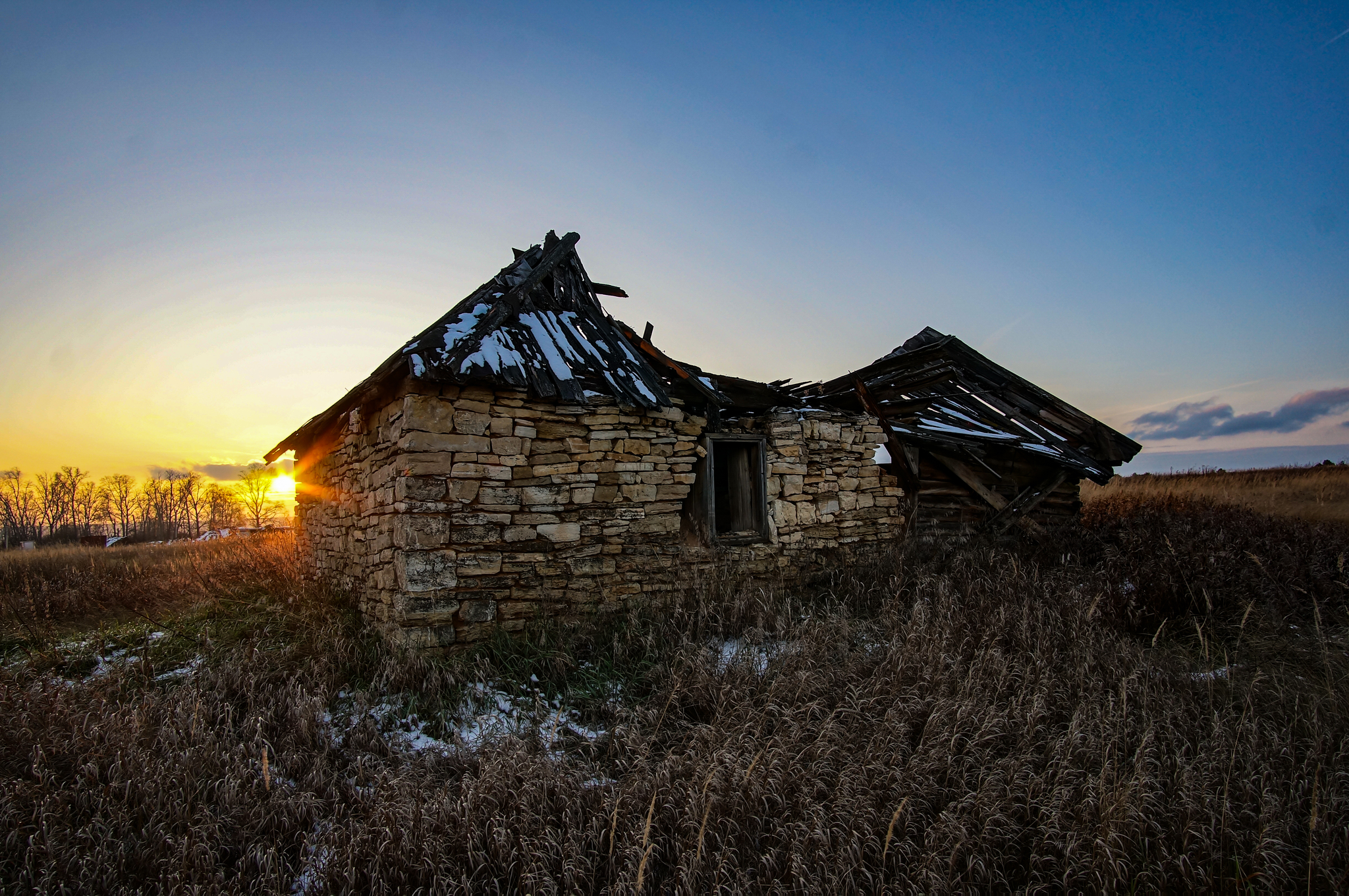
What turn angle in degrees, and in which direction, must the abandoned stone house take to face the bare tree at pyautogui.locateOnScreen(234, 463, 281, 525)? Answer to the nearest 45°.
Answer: approximately 180°

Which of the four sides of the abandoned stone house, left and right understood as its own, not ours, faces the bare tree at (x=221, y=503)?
back

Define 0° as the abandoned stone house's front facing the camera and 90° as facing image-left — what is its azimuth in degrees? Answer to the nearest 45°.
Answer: approximately 315°
